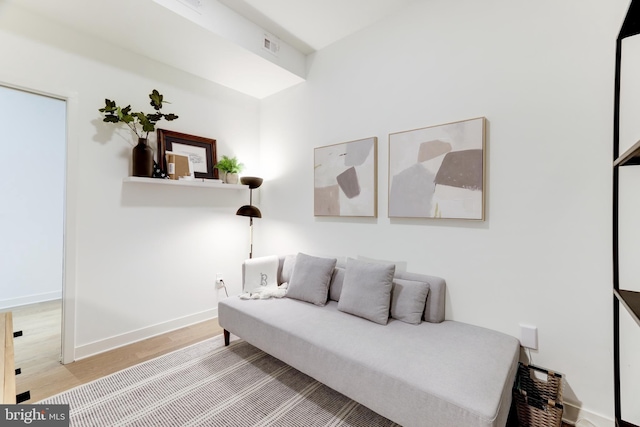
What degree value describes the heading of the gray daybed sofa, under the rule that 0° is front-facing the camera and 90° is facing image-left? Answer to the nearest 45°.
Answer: approximately 45°

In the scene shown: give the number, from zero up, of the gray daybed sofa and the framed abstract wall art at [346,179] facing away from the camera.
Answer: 0

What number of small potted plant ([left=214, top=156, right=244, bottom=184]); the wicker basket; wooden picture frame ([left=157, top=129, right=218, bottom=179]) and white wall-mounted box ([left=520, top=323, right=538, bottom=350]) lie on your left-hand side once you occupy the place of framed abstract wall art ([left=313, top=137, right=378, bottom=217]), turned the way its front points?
2

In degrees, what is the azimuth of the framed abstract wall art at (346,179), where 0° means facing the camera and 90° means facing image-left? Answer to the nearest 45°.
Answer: approximately 45°

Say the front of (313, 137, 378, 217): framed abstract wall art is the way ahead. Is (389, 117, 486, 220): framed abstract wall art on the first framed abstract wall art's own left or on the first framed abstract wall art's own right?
on the first framed abstract wall art's own left

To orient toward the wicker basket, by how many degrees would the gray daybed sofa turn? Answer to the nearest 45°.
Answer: approximately 135° to its left

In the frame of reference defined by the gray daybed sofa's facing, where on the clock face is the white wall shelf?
The white wall shelf is roughly at 2 o'clock from the gray daybed sofa.

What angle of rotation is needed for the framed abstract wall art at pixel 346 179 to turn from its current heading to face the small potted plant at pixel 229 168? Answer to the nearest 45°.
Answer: approximately 45° to its right

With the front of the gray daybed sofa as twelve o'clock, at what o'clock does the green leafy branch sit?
The green leafy branch is roughly at 2 o'clock from the gray daybed sofa.

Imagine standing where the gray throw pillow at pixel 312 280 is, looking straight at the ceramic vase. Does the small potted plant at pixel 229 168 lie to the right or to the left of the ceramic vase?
right
